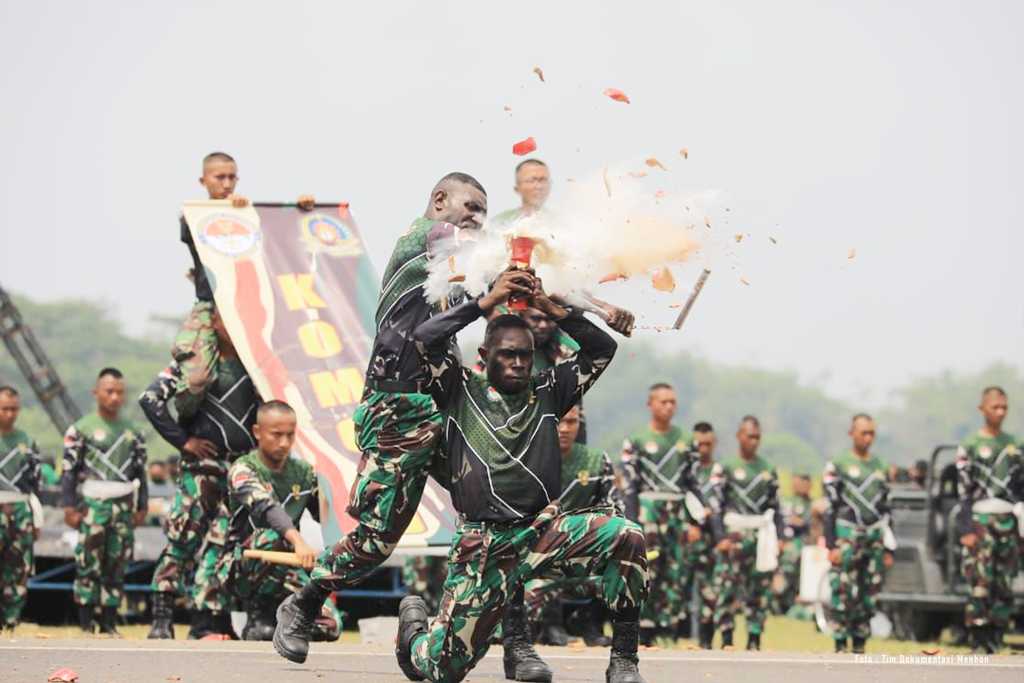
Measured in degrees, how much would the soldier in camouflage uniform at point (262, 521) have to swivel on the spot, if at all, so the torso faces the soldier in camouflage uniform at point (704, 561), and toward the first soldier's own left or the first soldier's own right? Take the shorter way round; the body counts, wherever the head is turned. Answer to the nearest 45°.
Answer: approximately 90° to the first soldier's own left

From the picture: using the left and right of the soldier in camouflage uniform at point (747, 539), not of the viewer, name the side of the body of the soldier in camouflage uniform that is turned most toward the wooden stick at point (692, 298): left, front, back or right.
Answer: front

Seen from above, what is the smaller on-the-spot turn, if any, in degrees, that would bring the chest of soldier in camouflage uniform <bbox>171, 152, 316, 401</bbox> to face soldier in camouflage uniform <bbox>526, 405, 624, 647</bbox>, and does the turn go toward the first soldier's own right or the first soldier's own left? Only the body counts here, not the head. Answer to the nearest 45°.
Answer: approximately 45° to the first soldier's own left

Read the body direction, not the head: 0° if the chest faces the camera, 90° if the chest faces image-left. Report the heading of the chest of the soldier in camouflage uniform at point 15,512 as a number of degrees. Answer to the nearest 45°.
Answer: approximately 0°

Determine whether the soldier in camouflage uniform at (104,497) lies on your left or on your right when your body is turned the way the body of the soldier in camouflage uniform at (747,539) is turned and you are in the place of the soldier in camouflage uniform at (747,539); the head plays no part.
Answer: on your right

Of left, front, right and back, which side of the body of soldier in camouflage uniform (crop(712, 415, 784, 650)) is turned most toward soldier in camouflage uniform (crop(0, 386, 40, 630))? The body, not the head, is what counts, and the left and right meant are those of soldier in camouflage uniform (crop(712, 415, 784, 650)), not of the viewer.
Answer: right
